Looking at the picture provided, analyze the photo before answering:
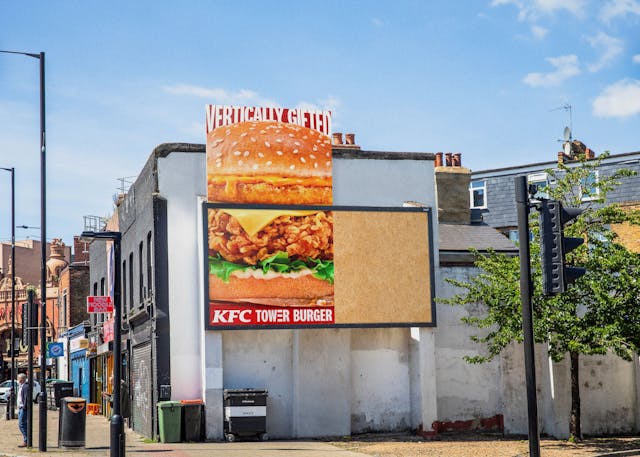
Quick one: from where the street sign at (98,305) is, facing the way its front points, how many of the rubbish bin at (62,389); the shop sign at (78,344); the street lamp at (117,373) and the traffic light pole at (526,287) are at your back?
2

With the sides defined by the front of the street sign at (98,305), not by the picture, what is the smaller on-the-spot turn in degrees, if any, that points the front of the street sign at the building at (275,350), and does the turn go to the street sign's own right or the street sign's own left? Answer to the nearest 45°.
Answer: approximately 90° to the street sign's own left

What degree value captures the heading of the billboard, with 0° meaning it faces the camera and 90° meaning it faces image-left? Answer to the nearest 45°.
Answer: approximately 0°

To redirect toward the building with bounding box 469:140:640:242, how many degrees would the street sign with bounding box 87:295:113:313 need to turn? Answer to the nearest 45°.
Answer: approximately 135° to its left

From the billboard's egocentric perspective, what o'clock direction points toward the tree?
The tree is roughly at 10 o'clock from the billboard.
